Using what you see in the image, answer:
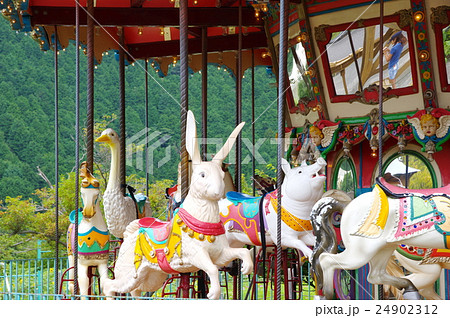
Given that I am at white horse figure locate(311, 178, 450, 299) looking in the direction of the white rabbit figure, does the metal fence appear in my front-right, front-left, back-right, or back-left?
front-right

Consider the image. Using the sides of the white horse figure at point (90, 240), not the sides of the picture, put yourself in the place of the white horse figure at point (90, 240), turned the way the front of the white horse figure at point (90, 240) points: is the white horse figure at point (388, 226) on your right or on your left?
on your left

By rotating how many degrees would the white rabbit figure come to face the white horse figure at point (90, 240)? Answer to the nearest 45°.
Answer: approximately 180°

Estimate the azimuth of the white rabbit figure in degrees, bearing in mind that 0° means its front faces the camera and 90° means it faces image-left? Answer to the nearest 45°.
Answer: approximately 315°

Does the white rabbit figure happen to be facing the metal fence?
no

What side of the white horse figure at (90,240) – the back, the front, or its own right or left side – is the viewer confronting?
front

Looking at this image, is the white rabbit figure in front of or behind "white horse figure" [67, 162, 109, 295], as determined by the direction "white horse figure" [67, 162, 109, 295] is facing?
in front

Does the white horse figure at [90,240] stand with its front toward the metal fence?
no

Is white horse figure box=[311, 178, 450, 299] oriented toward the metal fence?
no
